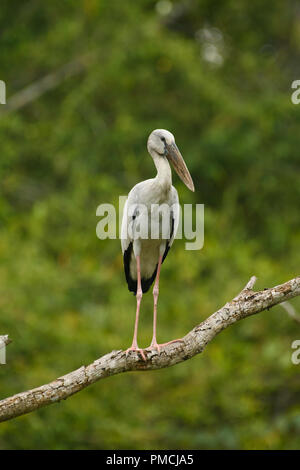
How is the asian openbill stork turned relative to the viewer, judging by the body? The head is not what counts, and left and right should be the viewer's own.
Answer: facing the viewer and to the right of the viewer
